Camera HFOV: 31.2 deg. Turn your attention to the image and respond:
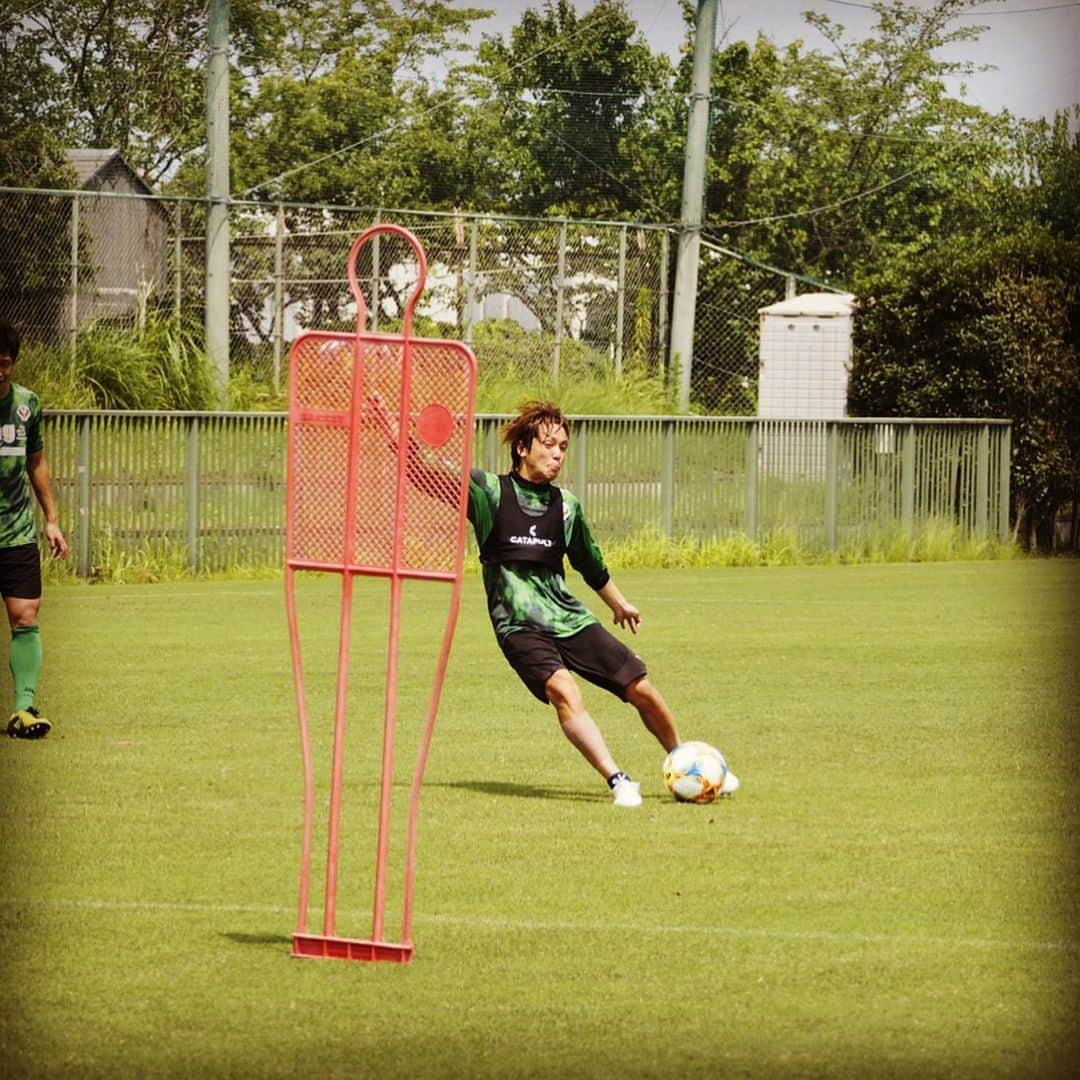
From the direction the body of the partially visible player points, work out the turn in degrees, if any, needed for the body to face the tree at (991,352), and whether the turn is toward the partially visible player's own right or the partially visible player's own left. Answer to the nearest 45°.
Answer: approximately 135° to the partially visible player's own left

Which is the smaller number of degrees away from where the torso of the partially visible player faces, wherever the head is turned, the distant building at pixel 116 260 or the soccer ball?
the soccer ball

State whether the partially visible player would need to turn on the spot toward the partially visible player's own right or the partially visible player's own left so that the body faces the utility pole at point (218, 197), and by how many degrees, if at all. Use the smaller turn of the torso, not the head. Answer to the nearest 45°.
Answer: approximately 180°

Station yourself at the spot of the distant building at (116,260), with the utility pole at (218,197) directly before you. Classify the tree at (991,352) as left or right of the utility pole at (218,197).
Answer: left

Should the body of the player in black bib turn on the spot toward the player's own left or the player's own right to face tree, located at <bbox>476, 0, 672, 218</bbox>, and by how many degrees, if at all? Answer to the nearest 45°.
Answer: approximately 135° to the player's own left

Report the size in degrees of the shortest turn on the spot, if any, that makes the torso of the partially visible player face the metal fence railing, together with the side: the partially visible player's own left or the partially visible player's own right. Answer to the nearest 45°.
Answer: approximately 135° to the partially visible player's own left

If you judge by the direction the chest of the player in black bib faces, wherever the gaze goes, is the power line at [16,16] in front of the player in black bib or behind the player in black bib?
behind

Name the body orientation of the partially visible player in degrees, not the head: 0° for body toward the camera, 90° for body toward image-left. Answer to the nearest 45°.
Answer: approximately 0°

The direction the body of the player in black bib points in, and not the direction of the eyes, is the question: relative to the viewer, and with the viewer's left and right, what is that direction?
facing the viewer and to the right of the viewer

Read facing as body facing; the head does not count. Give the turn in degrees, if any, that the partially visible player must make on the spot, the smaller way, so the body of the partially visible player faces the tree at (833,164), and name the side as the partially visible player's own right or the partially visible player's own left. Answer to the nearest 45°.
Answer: approximately 135° to the partially visible player's own left

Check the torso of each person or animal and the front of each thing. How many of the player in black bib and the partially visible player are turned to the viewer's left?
0
